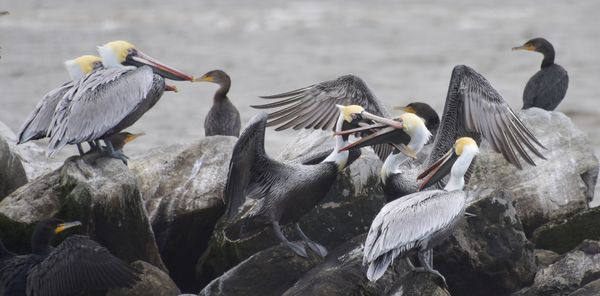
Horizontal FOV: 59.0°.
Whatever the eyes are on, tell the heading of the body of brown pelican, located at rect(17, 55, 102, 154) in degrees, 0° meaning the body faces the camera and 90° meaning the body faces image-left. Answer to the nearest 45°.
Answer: approximately 270°

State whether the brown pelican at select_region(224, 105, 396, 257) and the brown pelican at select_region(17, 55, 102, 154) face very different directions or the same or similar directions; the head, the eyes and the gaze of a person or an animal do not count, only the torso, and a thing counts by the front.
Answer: same or similar directions

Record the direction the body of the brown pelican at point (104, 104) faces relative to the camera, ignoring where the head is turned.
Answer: to the viewer's right

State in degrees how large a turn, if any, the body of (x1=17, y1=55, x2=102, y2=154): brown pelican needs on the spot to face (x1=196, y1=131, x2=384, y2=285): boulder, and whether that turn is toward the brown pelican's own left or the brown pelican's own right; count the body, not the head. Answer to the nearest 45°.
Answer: approximately 45° to the brown pelican's own right

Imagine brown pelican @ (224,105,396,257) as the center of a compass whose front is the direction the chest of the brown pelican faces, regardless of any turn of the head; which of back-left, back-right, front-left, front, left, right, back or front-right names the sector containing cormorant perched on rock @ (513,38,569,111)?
front-left

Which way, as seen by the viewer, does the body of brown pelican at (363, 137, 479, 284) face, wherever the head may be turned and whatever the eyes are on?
to the viewer's right

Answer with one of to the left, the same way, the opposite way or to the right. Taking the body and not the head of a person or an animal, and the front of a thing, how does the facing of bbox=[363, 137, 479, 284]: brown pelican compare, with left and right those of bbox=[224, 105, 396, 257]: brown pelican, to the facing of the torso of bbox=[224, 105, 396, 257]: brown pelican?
the same way

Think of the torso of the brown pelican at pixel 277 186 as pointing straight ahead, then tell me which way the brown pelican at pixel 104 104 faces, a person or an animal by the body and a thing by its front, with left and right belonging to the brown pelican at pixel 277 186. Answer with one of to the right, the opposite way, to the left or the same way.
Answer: the same way

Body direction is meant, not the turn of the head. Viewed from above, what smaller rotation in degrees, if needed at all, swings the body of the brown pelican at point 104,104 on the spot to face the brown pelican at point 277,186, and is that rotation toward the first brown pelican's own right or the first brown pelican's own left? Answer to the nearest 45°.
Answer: approximately 45° to the first brown pelican's own right

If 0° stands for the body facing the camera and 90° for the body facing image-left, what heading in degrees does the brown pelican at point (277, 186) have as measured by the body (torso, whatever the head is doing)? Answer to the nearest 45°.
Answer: approximately 270°

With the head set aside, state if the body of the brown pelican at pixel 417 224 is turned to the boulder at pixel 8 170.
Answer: no
